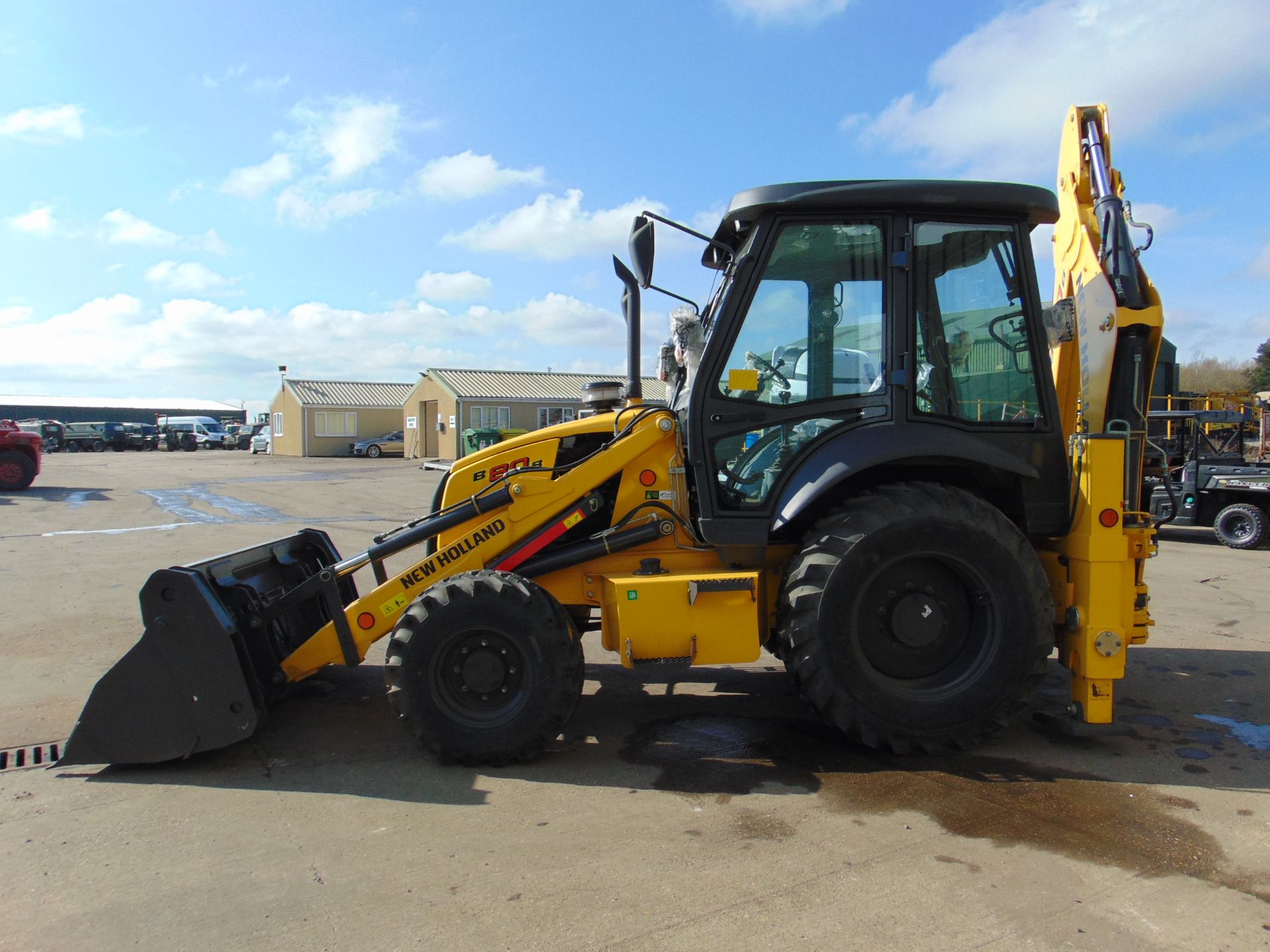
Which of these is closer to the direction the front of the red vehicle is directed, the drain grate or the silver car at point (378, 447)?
the silver car

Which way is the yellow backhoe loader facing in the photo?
to the viewer's left

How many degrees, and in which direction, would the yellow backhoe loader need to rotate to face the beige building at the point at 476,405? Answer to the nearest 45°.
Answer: approximately 90° to its right

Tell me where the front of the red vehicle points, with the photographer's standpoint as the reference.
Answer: facing to the right of the viewer

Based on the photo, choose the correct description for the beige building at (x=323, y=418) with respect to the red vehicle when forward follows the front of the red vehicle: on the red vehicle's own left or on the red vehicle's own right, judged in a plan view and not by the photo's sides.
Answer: on the red vehicle's own left

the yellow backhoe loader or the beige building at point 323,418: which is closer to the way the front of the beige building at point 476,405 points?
the yellow backhoe loader

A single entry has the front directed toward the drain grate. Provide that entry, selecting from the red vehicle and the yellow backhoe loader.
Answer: the yellow backhoe loader
